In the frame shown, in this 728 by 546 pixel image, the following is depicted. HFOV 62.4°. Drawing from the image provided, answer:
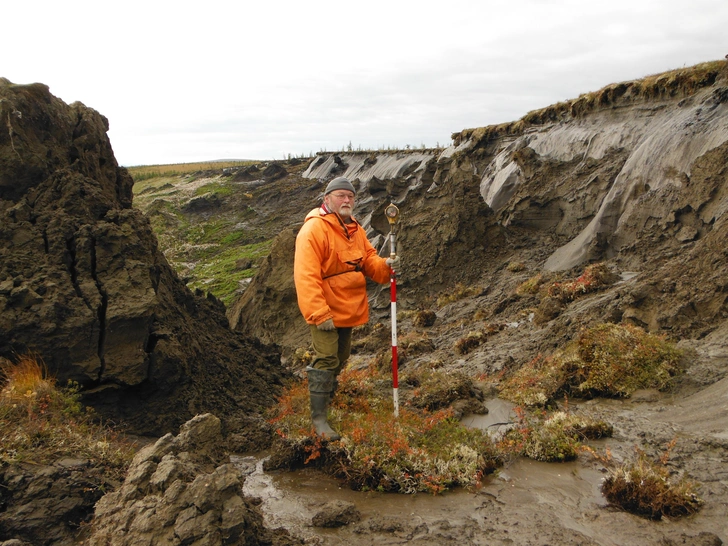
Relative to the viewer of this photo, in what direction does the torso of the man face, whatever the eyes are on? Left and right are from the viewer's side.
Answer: facing the viewer and to the right of the viewer

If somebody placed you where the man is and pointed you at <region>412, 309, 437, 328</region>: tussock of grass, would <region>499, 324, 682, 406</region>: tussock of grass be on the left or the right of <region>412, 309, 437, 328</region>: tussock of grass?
right

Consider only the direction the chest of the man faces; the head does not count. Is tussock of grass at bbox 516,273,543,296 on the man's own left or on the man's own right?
on the man's own left

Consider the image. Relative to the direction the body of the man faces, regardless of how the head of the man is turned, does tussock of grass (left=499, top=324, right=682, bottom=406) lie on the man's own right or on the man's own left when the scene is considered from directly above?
on the man's own left

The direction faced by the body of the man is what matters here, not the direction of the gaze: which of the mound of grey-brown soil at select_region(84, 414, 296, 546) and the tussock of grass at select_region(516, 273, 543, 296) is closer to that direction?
the mound of grey-brown soil

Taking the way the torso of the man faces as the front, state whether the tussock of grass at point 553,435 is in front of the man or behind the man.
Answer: in front

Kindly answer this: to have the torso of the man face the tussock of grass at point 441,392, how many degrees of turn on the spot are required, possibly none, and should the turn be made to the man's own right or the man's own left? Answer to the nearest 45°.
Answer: approximately 90° to the man's own left
